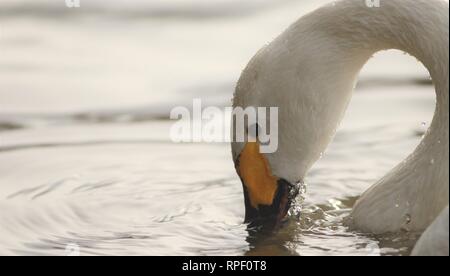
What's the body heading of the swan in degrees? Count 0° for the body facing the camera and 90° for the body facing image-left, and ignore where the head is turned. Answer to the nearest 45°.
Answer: approximately 90°
